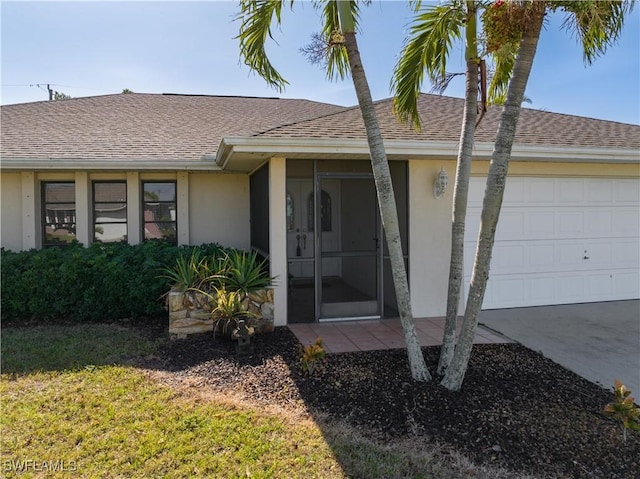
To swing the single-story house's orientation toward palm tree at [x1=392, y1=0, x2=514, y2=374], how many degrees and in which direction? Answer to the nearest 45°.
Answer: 0° — it already faces it

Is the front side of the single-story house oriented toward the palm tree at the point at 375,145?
yes

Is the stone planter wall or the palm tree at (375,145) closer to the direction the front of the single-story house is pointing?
the palm tree

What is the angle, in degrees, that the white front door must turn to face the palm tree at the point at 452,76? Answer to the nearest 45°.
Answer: approximately 45° to its left

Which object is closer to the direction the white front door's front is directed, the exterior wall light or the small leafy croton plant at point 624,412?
the small leafy croton plant

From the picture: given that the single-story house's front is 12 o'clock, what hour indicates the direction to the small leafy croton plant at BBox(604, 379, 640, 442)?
The small leafy croton plant is roughly at 11 o'clock from the single-story house.

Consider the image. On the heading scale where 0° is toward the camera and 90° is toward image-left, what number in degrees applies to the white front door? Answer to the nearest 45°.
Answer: approximately 0°

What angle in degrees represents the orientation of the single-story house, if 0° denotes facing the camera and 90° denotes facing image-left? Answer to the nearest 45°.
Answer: approximately 0°

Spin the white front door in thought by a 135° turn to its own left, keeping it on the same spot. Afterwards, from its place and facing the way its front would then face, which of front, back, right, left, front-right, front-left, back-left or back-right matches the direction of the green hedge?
back-left

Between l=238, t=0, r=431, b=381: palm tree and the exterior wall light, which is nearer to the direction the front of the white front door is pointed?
the palm tree

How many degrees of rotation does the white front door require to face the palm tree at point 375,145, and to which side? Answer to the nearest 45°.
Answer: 0° — it already faces it
